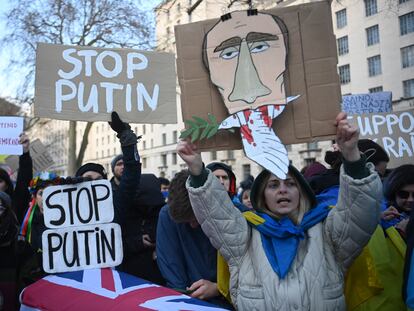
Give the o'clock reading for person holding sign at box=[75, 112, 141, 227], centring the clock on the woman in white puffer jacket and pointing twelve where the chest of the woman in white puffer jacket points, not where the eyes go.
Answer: The person holding sign is roughly at 4 o'clock from the woman in white puffer jacket.

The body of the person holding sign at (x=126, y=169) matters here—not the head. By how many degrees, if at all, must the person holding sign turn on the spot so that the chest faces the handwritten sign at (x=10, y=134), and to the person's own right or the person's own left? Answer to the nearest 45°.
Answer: approximately 135° to the person's own right

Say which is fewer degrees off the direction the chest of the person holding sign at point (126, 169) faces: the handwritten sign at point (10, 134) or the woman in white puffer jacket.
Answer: the woman in white puffer jacket

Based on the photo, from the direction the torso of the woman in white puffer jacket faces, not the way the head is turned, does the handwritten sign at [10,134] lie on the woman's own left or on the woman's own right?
on the woman's own right

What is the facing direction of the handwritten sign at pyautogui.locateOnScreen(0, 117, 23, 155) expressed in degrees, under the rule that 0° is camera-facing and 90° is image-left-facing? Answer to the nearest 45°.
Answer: approximately 0°

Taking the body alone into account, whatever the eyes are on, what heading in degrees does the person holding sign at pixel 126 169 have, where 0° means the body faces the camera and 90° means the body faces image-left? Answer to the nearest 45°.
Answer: approximately 0°

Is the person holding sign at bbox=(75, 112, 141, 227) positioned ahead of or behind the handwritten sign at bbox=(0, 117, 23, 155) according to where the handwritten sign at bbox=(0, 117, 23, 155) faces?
ahead
